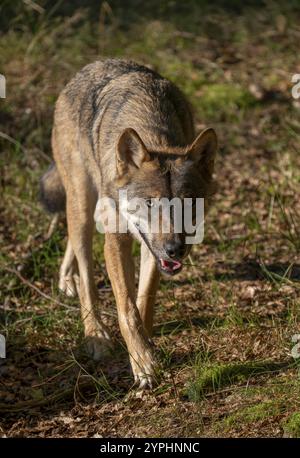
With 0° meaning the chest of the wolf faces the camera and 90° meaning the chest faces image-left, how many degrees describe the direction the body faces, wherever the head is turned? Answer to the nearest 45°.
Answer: approximately 315°
